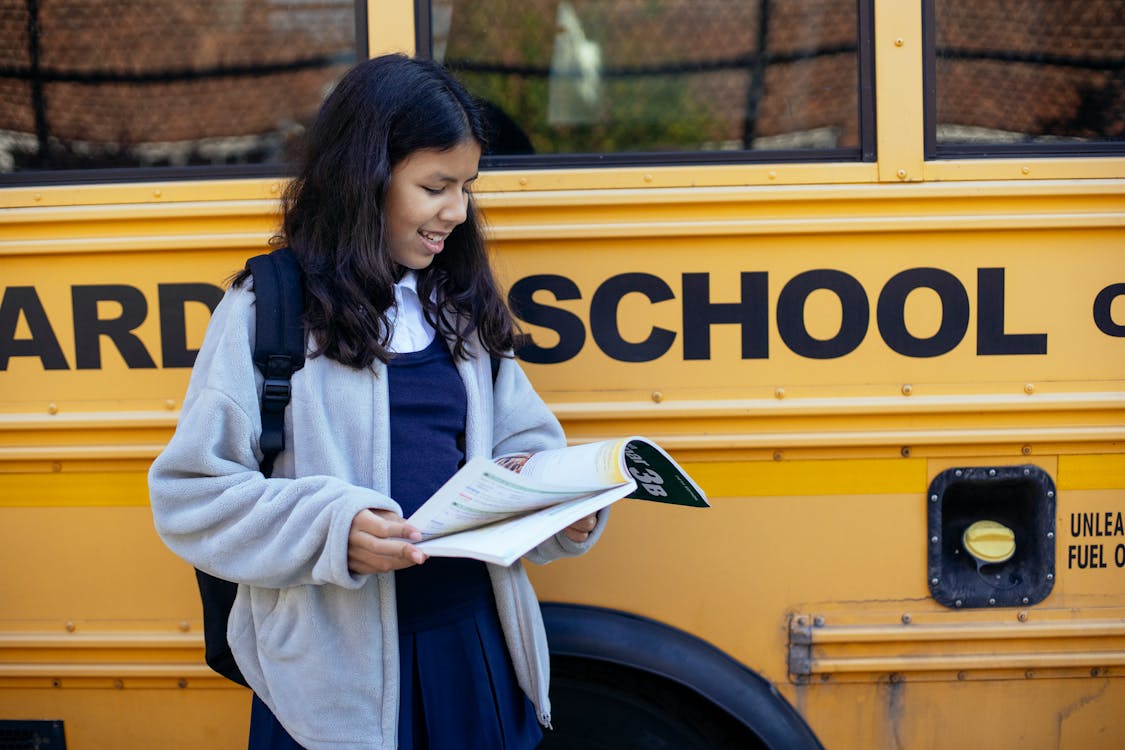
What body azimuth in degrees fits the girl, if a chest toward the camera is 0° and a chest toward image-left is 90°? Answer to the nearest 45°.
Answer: approximately 315°

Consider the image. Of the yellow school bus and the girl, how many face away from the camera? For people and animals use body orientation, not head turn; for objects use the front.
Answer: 0

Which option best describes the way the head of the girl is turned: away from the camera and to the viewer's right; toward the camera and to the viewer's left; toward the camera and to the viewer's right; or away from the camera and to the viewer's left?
toward the camera and to the viewer's right
